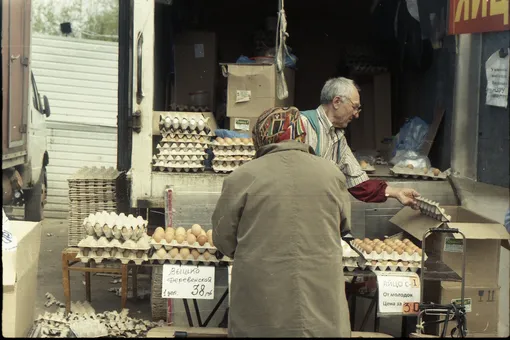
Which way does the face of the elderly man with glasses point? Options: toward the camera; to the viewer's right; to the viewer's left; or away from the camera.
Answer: to the viewer's right

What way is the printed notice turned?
toward the camera

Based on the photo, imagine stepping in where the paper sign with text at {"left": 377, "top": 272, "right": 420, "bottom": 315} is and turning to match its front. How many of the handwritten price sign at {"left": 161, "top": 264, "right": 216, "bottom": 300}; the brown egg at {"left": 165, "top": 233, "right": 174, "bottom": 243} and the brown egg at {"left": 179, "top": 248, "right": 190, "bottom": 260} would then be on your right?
3

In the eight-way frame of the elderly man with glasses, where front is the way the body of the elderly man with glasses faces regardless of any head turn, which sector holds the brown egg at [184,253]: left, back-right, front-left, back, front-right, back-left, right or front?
right

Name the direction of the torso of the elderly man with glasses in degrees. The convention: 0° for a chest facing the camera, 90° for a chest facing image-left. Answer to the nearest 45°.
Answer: approximately 315°

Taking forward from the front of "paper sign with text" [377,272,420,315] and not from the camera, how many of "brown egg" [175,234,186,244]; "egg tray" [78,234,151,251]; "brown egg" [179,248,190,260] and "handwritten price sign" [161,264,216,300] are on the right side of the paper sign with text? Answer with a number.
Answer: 4

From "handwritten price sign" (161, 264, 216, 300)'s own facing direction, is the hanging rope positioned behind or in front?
behind

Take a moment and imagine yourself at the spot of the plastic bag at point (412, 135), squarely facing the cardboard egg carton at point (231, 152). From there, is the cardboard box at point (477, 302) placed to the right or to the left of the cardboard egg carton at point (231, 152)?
left

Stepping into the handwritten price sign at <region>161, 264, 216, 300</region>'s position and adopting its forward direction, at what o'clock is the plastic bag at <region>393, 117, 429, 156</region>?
The plastic bag is roughly at 7 o'clock from the handwritten price sign.

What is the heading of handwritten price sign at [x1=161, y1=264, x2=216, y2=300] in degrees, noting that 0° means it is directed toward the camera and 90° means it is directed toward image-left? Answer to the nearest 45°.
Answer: approximately 0°

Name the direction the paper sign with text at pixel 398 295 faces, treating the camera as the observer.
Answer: facing the viewer

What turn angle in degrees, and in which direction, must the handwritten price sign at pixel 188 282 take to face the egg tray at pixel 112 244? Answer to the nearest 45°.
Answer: approximately 135° to its right

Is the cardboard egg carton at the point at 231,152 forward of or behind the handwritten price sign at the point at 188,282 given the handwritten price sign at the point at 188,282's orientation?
behind
